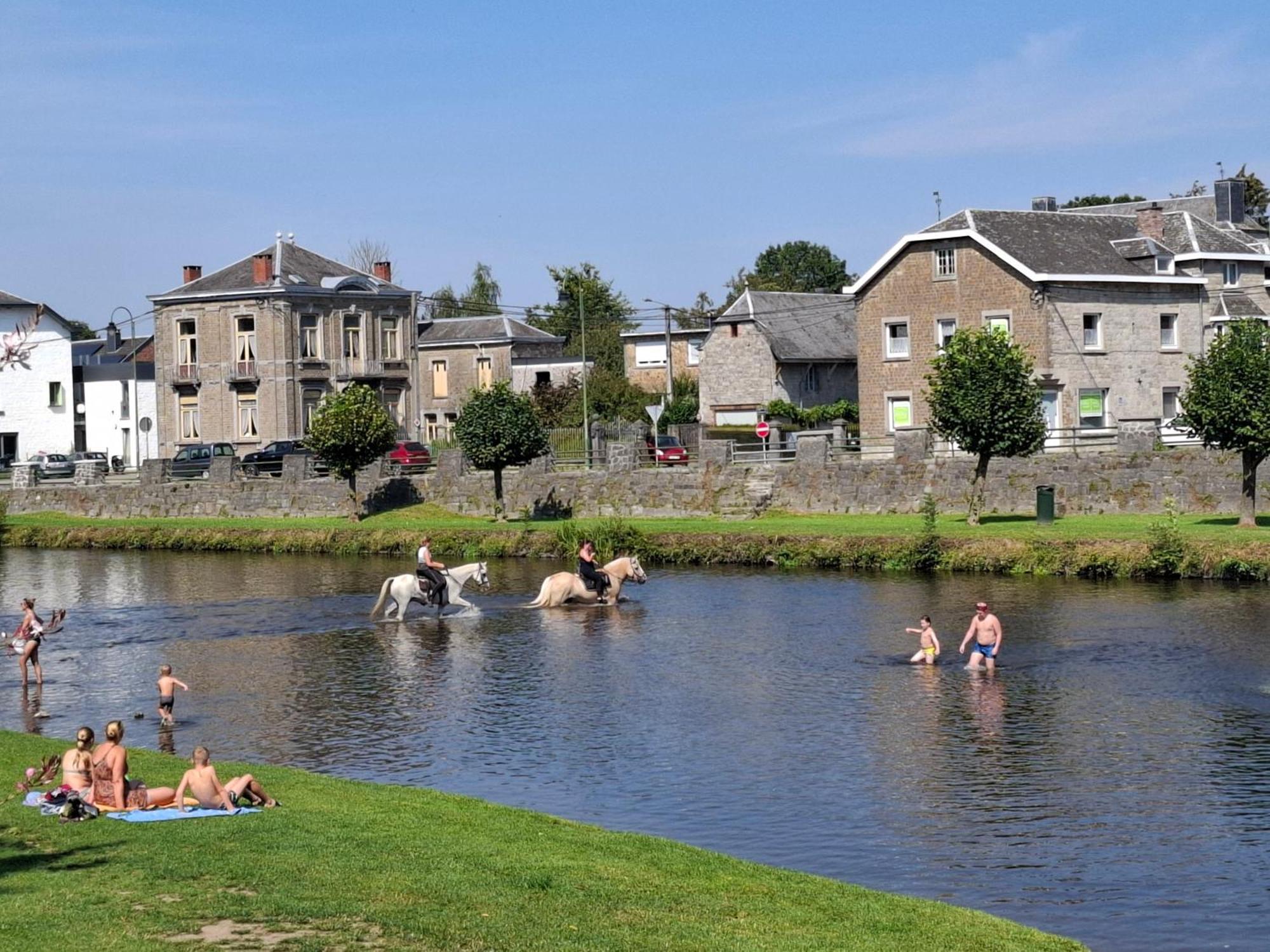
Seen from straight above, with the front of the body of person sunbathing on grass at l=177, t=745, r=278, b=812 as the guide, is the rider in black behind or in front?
in front

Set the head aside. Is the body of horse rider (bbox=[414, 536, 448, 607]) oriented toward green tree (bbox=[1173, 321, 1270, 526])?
yes

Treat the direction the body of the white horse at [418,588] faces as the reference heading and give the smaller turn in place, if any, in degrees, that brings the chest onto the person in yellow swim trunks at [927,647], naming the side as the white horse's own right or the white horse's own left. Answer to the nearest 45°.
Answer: approximately 45° to the white horse's own right

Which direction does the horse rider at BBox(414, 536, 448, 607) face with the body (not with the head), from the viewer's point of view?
to the viewer's right

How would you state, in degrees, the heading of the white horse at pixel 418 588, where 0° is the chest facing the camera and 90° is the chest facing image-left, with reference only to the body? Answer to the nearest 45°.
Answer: approximately 270°

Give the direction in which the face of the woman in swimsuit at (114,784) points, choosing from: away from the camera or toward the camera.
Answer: away from the camera

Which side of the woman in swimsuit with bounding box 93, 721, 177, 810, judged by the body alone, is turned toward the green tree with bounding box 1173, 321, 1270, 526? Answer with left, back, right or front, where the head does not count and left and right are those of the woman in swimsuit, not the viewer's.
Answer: front

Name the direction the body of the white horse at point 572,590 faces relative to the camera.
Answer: to the viewer's right

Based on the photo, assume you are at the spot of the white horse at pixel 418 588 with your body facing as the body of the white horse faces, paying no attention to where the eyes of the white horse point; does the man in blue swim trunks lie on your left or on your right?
on your right

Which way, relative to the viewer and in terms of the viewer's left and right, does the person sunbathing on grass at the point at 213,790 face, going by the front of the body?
facing away from the viewer and to the right of the viewer

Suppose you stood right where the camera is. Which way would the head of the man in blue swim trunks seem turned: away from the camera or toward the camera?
toward the camera

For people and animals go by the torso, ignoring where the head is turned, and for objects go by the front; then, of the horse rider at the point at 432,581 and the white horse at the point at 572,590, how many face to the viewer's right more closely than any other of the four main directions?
2

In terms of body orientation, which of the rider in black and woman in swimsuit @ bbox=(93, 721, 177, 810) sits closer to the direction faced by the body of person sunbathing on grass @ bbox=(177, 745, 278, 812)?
the rider in black

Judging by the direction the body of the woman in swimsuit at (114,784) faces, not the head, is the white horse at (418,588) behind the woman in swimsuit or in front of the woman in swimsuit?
in front

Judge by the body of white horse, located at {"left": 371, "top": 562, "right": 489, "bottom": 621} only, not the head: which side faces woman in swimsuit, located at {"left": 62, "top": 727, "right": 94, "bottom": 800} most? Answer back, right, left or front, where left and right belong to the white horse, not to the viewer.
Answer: right

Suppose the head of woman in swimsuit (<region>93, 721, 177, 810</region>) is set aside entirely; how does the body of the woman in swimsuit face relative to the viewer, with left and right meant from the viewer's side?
facing away from the viewer and to the right of the viewer
